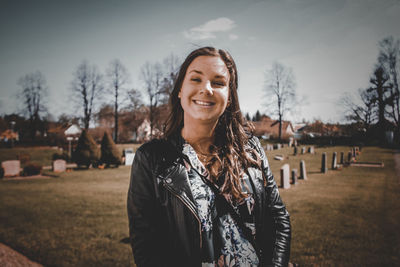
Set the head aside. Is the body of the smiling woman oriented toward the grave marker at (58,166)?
no

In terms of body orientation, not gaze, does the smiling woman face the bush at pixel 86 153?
no

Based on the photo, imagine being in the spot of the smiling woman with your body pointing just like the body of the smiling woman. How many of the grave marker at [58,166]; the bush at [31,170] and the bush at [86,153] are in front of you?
0

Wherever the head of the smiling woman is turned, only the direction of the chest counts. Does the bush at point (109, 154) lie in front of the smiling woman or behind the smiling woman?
behind

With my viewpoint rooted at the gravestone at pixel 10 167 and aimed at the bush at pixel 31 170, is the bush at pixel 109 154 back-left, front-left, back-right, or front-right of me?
front-left

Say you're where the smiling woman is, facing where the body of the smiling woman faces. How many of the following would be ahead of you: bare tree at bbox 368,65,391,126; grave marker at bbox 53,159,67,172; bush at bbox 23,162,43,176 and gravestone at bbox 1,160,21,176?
0

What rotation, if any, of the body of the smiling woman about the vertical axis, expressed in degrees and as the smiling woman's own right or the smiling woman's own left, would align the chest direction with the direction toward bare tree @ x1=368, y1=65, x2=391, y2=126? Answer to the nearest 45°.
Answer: approximately 135° to the smiling woman's own left

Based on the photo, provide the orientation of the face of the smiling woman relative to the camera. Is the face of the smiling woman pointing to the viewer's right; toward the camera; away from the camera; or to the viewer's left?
toward the camera

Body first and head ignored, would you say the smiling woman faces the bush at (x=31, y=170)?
no

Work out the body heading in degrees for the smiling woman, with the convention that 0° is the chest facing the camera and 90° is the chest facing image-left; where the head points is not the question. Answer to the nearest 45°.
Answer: approximately 0°

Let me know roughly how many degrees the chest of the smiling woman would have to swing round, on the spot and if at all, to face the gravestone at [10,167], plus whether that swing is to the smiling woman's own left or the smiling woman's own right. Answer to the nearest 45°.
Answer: approximately 135° to the smiling woman's own right
